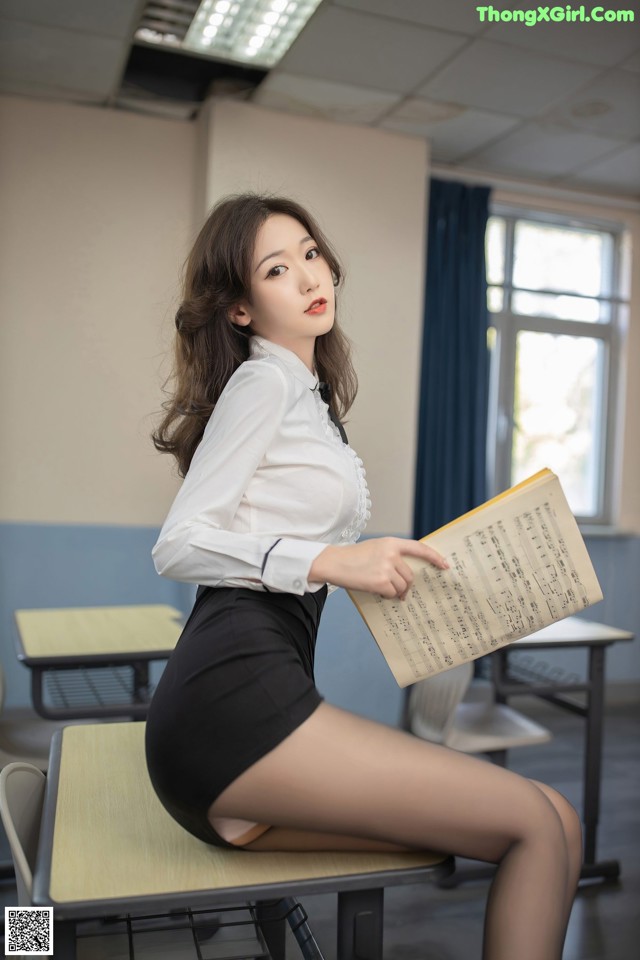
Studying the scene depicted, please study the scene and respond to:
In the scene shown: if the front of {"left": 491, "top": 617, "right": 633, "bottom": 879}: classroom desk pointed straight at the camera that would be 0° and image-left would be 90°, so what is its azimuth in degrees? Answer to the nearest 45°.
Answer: approximately 90°

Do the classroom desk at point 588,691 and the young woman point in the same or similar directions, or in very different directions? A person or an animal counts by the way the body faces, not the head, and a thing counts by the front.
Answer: very different directions

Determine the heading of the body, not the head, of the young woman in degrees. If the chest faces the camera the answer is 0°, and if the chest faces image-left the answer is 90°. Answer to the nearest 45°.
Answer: approximately 270°

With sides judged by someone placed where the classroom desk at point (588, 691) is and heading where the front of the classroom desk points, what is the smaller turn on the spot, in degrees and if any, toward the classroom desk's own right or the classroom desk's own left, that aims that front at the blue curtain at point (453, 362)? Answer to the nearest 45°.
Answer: approximately 90° to the classroom desk's own right

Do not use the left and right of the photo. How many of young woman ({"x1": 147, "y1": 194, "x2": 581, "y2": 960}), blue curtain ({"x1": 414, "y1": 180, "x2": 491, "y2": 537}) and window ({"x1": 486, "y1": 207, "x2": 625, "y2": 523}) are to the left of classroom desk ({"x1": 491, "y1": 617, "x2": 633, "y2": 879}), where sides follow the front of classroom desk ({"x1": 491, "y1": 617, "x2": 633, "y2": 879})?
1

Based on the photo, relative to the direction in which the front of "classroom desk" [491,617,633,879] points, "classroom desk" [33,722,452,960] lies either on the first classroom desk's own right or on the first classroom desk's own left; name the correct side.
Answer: on the first classroom desk's own left

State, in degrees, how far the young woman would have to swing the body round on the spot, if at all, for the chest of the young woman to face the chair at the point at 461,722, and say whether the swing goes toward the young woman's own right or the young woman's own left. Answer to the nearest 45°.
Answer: approximately 90° to the young woman's own left

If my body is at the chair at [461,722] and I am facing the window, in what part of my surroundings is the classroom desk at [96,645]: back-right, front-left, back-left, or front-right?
back-left

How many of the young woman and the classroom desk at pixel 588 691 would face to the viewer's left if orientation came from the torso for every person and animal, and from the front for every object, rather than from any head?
1
